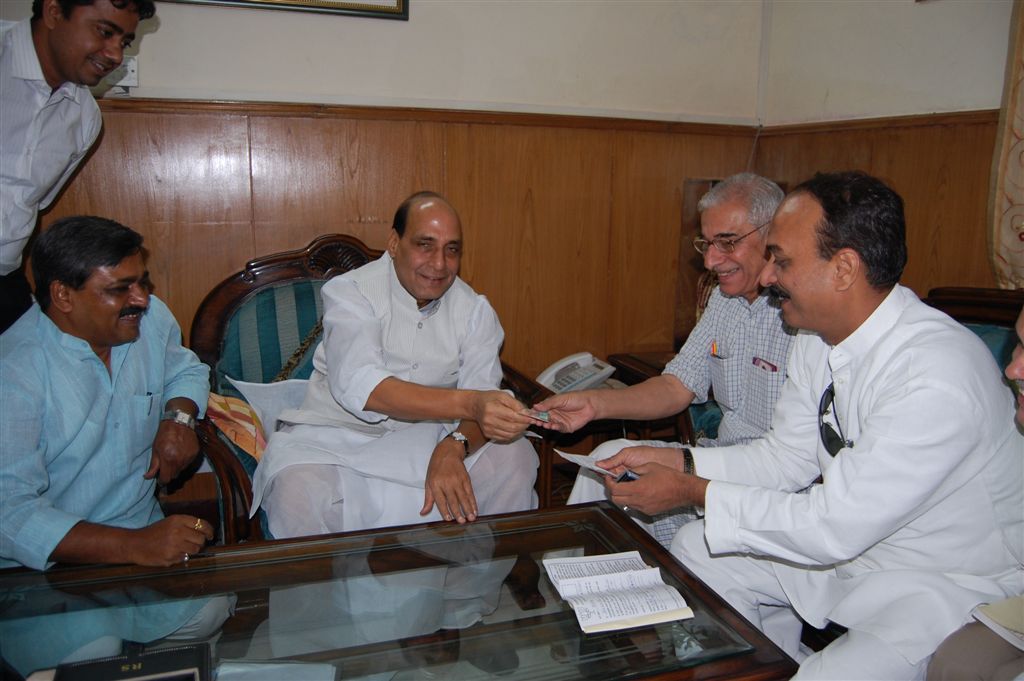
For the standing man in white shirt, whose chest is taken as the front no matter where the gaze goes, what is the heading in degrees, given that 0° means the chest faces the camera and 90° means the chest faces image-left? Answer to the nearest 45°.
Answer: approximately 315°

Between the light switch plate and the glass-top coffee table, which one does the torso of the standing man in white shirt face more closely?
the glass-top coffee table

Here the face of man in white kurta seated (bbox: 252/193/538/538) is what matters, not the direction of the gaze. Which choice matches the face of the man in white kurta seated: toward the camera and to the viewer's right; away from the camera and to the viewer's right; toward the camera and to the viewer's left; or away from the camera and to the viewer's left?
toward the camera and to the viewer's right

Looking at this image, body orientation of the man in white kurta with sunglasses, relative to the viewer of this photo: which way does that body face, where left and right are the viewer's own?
facing to the left of the viewer

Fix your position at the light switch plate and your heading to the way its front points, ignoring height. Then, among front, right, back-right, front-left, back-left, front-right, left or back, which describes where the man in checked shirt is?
front-left

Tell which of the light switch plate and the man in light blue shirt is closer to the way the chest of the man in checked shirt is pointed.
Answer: the man in light blue shirt

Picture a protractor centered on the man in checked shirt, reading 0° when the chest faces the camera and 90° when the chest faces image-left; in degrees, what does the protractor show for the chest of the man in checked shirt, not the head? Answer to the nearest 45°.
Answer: approximately 45°

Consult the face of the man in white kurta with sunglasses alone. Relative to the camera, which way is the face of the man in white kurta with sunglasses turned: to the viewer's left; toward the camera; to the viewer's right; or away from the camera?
to the viewer's left

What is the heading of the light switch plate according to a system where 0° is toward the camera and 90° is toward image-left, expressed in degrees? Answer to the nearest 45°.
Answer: approximately 0°

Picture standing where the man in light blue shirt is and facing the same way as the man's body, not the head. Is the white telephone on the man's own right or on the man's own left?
on the man's own left

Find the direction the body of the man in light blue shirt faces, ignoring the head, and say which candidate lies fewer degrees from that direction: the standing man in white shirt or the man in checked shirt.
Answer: the man in checked shirt

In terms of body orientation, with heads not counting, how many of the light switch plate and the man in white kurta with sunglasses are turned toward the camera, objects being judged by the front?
1

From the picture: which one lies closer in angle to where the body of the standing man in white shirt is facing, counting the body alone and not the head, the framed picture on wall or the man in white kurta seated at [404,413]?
the man in white kurta seated

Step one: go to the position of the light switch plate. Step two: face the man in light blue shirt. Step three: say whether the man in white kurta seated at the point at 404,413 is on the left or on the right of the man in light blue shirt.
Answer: left

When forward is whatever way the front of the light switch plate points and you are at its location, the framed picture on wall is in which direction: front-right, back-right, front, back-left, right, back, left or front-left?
left

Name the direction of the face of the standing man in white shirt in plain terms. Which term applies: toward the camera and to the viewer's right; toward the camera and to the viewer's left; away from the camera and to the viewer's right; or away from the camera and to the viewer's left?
toward the camera and to the viewer's right
